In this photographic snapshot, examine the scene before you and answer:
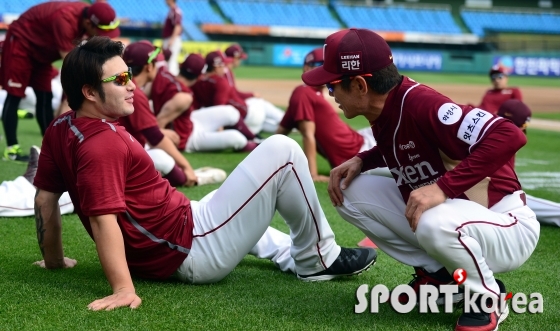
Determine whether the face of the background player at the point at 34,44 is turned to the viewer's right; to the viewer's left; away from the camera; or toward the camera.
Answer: to the viewer's right

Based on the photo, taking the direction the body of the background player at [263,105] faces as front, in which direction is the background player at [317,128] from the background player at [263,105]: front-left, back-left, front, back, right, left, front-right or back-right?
right

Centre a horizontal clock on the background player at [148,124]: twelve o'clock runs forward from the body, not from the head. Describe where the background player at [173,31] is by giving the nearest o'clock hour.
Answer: the background player at [173,31] is roughly at 9 o'clock from the background player at [148,124].

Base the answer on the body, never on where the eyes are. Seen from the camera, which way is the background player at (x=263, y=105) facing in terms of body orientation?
to the viewer's right

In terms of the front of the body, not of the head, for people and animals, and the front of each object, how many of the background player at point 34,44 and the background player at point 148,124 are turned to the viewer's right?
2

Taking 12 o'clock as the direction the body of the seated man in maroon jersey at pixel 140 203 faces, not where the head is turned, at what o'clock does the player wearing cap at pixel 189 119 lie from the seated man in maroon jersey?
The player wearing cap is roughly at 9 o'clock from the seated man in maroon jersey.

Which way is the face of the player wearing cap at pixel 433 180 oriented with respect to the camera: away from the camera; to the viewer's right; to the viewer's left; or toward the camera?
to the viewer's left

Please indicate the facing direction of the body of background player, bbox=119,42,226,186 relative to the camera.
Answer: to the viewer's right

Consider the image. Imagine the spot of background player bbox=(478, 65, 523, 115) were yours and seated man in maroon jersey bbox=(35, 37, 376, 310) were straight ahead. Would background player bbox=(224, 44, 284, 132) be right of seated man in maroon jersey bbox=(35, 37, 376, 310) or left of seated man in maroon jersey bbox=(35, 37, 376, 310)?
right

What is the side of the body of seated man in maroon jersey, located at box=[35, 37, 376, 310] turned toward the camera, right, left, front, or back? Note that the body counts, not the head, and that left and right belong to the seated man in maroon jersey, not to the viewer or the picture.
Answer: right
